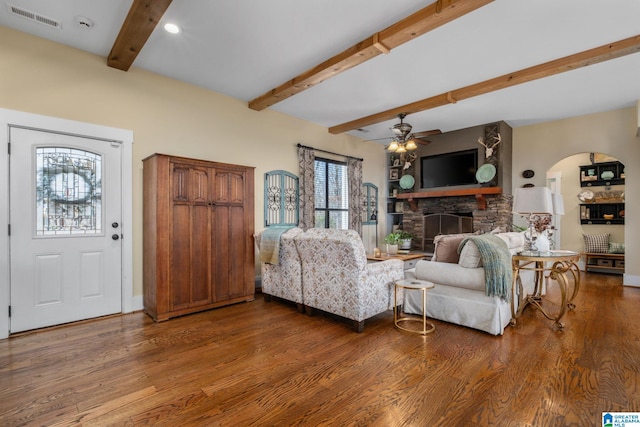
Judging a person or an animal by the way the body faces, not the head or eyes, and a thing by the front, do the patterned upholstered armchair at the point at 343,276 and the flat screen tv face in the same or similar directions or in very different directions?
very different directions

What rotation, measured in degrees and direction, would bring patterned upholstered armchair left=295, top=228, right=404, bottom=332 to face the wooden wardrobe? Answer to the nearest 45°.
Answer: approximately 135° to its left

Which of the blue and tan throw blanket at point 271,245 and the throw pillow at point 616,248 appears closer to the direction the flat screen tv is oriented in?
the blue and tan throw blanket

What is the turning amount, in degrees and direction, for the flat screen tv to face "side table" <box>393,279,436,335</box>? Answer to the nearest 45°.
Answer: approximately 45° to its left

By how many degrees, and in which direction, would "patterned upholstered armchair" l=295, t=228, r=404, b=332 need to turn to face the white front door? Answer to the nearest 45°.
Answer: approximately 135° to its left

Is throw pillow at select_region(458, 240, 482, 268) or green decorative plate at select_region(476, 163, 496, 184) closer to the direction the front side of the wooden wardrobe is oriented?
the throw pillow

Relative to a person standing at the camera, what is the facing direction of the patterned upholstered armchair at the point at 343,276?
facing away from the viewer and to the right of the viewer

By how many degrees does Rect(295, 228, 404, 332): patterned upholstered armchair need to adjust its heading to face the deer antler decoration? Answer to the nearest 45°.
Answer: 0° — it already faces it

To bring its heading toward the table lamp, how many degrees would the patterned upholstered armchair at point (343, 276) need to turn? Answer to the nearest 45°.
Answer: approximately 45° to its right

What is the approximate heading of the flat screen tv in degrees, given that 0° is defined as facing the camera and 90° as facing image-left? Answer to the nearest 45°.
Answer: approximately 45°
